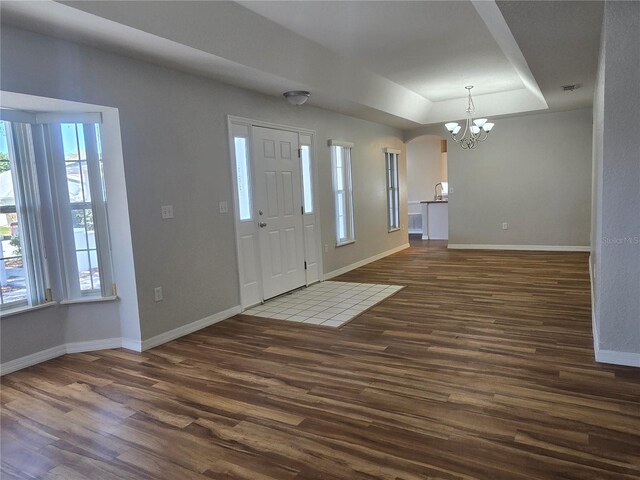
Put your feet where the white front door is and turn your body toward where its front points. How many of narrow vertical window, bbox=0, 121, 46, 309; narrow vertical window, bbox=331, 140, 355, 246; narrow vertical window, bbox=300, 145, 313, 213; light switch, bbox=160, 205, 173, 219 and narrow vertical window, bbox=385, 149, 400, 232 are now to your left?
3

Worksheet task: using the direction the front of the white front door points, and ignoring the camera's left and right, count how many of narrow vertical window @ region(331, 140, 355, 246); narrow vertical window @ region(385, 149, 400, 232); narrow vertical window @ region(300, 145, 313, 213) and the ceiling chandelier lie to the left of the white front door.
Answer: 4

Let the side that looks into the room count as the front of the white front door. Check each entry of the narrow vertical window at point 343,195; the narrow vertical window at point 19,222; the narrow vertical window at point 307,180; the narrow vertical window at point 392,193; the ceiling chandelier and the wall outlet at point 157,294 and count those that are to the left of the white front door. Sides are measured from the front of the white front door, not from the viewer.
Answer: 4

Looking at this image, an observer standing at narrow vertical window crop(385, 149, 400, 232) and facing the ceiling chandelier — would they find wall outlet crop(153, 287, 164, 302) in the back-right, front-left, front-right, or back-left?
front-right

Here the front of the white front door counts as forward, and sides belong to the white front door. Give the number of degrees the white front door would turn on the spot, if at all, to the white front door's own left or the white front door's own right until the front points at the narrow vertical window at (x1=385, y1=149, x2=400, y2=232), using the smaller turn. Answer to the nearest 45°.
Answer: approximately 90° to the white front door's own left

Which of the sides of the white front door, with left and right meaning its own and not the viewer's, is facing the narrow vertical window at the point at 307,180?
left

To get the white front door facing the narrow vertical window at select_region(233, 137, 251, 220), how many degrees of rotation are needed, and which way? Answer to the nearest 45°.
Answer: approximately 90° to its right

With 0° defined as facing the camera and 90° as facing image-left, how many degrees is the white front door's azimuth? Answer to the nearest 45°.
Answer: approximately 315°

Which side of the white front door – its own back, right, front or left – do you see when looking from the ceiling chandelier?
left

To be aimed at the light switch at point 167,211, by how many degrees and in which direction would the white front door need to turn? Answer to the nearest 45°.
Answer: approximately 90° to its right

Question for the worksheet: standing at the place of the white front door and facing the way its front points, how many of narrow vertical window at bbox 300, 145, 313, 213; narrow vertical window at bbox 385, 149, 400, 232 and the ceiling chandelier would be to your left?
3

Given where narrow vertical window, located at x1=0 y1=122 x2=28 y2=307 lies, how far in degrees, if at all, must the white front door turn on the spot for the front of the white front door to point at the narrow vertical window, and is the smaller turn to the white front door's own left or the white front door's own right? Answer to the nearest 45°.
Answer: approximately 90° to the white front door's own right

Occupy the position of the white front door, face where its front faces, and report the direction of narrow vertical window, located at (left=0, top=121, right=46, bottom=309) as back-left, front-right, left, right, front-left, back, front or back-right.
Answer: right

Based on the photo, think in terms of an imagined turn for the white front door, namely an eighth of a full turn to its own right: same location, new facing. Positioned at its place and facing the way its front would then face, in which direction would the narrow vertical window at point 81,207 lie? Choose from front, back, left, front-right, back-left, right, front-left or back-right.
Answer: front-right
